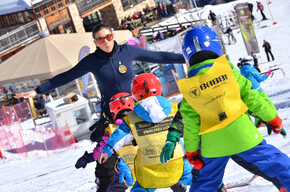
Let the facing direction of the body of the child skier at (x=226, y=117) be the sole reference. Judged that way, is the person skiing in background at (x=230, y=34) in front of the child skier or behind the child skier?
in front

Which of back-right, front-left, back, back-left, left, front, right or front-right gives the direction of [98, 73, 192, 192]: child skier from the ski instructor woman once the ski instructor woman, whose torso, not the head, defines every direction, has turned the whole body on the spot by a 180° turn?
back

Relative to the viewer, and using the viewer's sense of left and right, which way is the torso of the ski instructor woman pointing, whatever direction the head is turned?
facing the viewer

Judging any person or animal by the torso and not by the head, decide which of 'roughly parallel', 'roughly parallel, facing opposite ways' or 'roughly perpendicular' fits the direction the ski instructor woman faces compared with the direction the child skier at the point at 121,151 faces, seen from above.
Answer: roughly parallel, facing opposite ways

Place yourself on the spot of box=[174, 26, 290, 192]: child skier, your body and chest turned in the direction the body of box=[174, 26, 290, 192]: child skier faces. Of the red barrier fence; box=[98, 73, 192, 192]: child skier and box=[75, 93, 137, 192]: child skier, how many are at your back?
0

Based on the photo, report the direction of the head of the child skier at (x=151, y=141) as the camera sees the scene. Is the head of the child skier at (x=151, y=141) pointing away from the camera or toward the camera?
away from the camera

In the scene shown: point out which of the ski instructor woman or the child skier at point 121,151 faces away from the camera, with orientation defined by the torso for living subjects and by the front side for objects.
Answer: the child skier

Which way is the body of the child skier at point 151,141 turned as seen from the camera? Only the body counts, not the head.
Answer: away from the camera

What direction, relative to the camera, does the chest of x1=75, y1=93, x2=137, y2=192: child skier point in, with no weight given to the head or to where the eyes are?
away from the camera

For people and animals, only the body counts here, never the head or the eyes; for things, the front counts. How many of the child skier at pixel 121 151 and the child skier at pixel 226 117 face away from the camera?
2

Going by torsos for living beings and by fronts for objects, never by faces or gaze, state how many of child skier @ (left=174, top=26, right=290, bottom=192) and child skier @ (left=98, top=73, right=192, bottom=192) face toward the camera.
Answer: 0

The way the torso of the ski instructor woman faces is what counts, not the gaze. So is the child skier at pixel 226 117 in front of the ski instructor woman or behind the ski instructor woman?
in front

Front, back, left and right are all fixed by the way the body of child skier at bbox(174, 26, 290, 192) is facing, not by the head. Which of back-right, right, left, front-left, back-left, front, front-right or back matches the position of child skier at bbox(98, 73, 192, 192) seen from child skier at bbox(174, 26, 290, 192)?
front-left

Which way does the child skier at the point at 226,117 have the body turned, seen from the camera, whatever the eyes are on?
away from the camera
